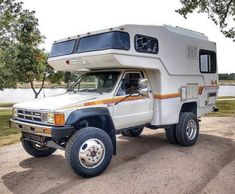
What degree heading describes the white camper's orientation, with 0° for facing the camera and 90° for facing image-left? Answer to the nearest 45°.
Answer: approximately 45°

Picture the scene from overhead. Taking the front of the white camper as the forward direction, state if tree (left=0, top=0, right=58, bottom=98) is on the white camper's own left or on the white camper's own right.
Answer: on the white camper's own right
